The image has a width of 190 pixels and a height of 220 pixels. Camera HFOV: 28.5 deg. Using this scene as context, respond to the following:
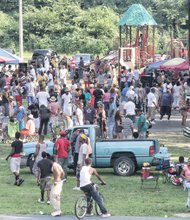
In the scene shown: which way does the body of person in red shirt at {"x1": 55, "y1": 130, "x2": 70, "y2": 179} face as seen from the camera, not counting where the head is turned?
away from the camera

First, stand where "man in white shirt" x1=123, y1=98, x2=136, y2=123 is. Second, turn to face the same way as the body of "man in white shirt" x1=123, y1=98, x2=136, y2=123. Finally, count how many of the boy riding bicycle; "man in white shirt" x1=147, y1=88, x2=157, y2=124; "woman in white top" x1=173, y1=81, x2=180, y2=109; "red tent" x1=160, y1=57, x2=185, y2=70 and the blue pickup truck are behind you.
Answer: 2

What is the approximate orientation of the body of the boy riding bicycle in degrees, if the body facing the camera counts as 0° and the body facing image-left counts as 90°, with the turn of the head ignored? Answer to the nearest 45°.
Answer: approximately 225°
